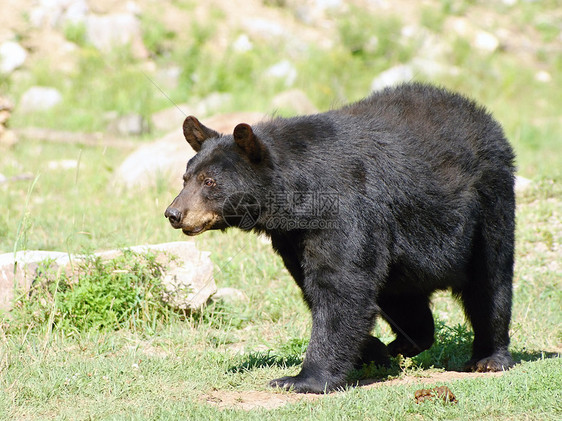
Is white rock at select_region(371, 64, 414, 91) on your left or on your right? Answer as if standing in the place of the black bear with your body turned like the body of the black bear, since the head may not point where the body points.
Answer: on your right

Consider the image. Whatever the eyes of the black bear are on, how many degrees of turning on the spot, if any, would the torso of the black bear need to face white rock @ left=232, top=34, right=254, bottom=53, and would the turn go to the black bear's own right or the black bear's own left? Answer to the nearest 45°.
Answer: approximately 135° to the black bear's own right

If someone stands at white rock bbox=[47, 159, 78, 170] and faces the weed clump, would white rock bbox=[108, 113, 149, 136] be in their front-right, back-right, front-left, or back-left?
back-left

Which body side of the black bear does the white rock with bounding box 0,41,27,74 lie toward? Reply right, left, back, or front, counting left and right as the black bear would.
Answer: right

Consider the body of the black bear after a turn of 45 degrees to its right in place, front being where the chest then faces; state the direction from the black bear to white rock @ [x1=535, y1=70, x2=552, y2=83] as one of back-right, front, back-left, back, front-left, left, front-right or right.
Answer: right

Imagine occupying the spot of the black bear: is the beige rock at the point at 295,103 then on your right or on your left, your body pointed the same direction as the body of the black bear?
on your right

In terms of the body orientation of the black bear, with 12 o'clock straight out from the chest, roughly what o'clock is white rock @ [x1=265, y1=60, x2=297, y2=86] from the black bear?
The white rock is roughly at 4 o'clock from the black bear.

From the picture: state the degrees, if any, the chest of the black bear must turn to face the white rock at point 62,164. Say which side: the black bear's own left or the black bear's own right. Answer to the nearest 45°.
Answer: approximately 90° to the black bear's own right

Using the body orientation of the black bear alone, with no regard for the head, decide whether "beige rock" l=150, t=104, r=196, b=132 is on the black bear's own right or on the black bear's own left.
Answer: on the black bear's own right

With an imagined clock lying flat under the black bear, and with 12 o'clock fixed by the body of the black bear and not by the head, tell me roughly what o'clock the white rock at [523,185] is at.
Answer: The white rock is roughly at 5 o'clock from the black bear.

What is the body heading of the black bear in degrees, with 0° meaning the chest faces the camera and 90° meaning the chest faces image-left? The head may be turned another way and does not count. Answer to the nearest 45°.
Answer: approximately 45°

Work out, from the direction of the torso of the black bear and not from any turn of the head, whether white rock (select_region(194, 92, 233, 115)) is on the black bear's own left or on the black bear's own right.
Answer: on the black bear's own right

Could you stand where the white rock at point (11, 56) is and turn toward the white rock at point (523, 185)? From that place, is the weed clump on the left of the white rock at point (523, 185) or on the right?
right
